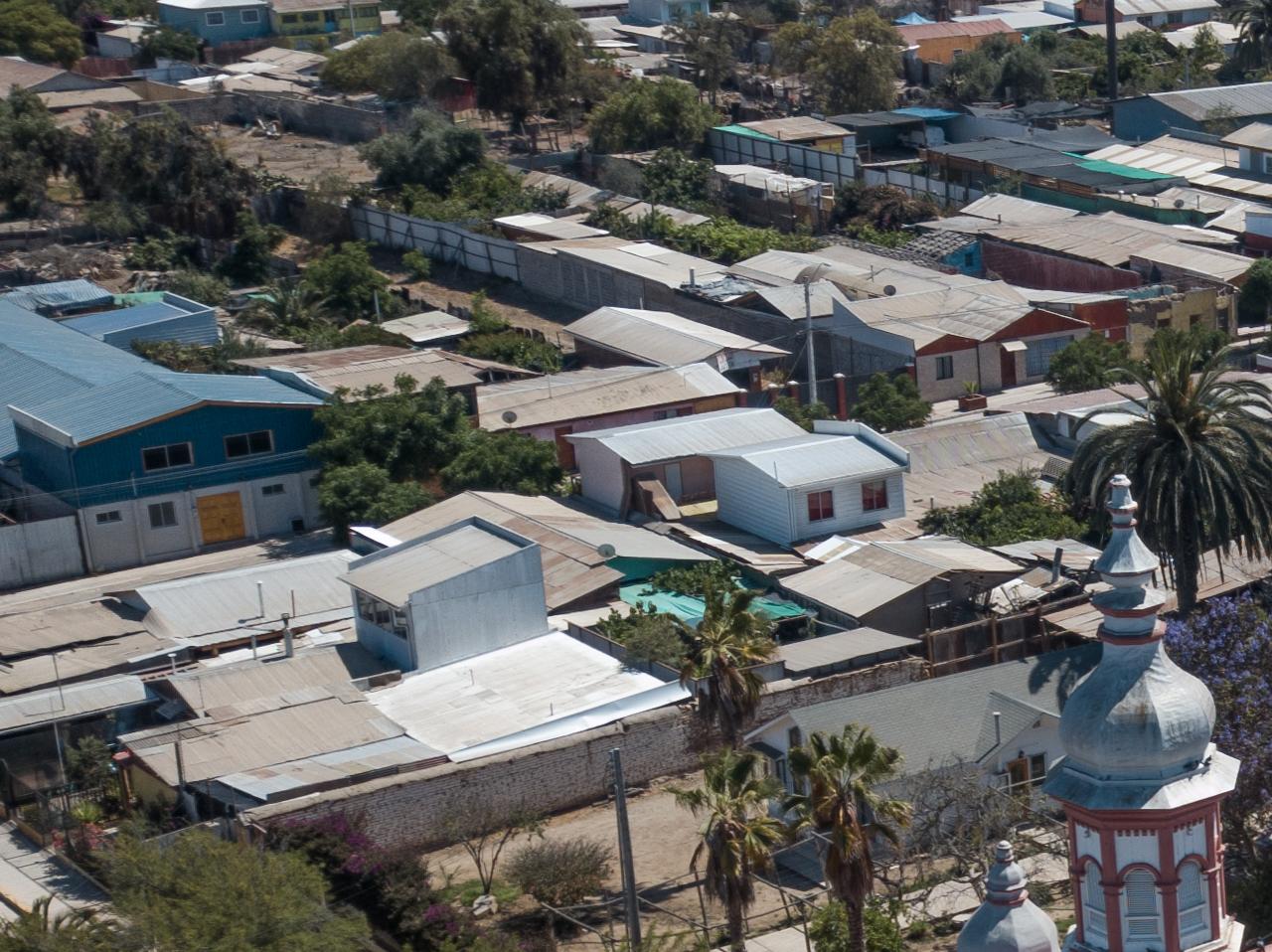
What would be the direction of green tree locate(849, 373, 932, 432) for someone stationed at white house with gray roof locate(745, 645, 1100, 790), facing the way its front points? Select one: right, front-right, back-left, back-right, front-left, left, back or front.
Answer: back-left

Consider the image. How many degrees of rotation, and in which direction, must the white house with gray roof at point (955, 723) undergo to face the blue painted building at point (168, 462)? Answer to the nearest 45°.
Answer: approximately 180°

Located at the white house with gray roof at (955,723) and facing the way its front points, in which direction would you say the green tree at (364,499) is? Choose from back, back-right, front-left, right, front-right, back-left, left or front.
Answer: back

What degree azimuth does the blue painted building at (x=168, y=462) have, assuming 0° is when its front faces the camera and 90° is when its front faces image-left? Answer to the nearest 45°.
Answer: approximately 315°

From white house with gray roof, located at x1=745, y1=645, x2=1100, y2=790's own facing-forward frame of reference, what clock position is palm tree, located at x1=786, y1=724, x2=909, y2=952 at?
The palm tree is roughly at 2 o'clock from the white house with gray roof.

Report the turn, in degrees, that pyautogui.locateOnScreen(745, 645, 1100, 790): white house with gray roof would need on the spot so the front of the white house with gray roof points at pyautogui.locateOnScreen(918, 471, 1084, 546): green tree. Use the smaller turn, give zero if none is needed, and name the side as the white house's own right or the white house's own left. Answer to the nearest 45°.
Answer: approximately 135° to the white house's own left

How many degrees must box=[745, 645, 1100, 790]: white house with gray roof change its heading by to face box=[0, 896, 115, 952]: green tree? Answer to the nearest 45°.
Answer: approximately 90° to its right

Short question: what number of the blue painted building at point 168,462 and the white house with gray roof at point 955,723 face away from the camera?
0

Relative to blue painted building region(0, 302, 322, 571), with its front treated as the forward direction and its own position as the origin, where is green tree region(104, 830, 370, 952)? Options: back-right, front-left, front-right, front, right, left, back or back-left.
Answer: front-right

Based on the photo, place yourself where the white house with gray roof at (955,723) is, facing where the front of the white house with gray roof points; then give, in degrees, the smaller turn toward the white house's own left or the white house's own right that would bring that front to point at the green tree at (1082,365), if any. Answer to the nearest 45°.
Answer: approximately 135° to the white house's own left

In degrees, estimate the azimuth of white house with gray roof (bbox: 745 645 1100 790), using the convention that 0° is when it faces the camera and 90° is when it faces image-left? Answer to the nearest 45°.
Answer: approximately 315°
